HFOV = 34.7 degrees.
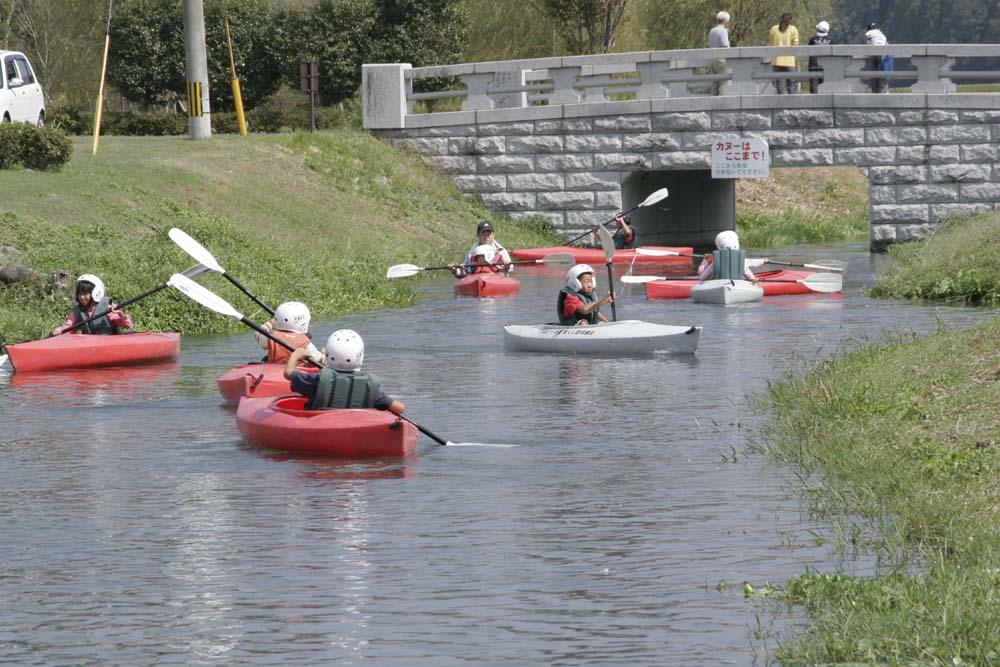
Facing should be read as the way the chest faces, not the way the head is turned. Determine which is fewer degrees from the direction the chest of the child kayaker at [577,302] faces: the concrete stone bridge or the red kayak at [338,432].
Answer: the red kayak

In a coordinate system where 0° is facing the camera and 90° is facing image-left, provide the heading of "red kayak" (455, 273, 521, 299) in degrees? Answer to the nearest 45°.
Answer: approximately 0°

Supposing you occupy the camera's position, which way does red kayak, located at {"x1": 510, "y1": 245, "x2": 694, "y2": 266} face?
facing to the left of the viewer

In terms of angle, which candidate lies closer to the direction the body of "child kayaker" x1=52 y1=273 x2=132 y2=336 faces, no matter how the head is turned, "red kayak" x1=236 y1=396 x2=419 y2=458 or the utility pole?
the red kayak

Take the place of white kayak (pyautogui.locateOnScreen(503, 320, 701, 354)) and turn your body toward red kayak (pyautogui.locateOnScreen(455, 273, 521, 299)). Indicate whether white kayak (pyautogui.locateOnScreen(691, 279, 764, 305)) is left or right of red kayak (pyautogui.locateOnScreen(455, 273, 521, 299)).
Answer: right

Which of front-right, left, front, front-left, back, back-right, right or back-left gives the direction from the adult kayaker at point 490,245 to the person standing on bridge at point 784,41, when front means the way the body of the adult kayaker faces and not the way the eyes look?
back-left

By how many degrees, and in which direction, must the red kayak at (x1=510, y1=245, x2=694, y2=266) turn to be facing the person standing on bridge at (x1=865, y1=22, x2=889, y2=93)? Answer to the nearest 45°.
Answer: approximately 135° to its right

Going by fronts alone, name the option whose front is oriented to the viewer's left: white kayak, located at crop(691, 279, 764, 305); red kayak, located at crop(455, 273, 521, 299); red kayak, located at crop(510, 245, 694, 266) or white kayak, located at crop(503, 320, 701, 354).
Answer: red kayak, located at crop(510, 245, 694, 266)

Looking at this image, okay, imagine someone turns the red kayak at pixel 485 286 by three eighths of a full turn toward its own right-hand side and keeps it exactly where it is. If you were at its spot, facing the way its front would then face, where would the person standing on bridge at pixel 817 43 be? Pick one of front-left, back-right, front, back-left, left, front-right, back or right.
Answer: right
